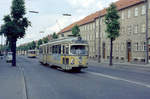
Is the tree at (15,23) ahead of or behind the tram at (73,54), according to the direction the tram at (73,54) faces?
behind

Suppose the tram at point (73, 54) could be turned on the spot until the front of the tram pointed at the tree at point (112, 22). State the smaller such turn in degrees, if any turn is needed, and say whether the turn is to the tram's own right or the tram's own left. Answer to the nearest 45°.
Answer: approximately 90° to the tram's own left

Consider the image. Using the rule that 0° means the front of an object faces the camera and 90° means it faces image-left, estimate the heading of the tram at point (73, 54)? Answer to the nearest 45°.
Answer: approximately 315°
